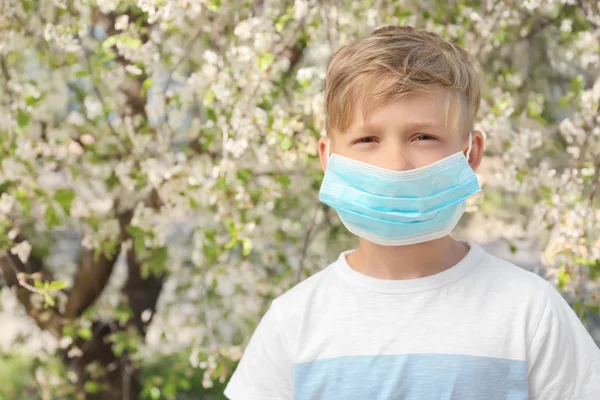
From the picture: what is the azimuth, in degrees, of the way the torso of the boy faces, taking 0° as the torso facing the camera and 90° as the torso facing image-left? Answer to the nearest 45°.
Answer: approximately 0°

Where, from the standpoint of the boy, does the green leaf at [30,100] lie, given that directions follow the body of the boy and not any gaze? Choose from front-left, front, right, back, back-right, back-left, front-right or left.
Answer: back-right

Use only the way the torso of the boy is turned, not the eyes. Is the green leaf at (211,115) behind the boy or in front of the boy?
behind

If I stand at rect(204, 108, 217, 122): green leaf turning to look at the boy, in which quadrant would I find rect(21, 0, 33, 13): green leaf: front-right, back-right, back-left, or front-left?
back-right

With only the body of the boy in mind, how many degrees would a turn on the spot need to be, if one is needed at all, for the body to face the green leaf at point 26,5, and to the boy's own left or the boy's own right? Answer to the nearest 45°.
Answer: approximately 135° to the boy's own right
